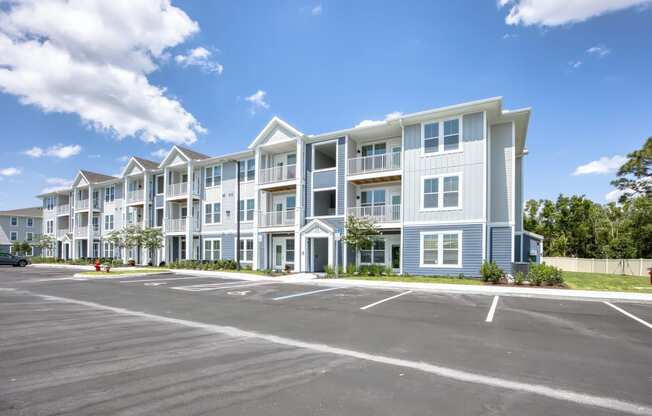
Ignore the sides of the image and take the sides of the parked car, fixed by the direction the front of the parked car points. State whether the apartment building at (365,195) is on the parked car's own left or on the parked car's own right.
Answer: on the parked car's own right

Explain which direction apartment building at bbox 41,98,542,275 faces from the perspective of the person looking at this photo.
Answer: facing the viewer and to the left of the viewer

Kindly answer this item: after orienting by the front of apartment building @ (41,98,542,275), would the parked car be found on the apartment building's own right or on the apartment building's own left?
on the apartment building's own right
